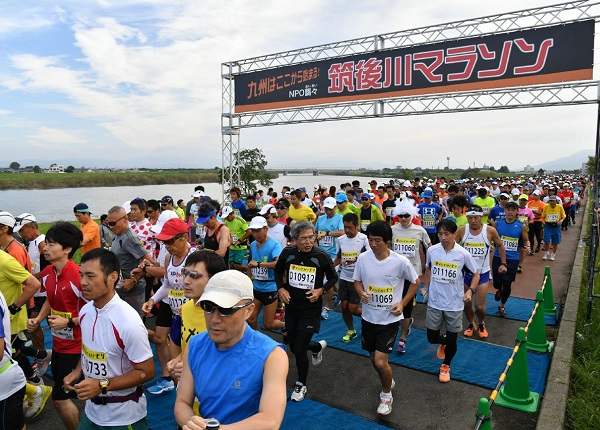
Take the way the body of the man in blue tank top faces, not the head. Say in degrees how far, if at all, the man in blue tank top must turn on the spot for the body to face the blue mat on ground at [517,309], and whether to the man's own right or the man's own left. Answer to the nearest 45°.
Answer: approximately 180°

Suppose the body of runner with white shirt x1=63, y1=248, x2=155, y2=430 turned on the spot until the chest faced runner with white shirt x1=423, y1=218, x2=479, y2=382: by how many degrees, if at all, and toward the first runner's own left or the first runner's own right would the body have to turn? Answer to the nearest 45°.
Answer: approximately 135° to the first runner's own left

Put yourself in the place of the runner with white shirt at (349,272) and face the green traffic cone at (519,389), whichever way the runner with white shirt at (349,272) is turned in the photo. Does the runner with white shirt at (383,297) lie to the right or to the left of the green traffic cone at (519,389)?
right

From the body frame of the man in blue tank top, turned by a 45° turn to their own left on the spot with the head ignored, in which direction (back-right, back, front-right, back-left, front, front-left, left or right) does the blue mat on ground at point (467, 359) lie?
back-left

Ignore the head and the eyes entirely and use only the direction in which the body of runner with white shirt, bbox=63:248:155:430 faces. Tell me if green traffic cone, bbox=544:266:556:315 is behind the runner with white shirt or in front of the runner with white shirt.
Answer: behind

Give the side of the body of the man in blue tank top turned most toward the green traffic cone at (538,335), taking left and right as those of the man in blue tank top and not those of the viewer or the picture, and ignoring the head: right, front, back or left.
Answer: back

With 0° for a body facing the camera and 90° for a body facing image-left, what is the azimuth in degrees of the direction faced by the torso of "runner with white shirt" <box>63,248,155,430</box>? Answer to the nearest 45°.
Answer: approximately 45°

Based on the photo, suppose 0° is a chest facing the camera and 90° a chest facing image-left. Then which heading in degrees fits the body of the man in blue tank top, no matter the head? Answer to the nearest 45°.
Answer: approximately 45°

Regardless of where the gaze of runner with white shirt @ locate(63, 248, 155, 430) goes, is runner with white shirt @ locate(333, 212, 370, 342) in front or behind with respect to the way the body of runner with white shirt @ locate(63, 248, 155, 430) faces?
behind

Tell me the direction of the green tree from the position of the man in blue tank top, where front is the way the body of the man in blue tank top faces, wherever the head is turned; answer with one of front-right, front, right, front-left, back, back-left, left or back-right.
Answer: back-right
